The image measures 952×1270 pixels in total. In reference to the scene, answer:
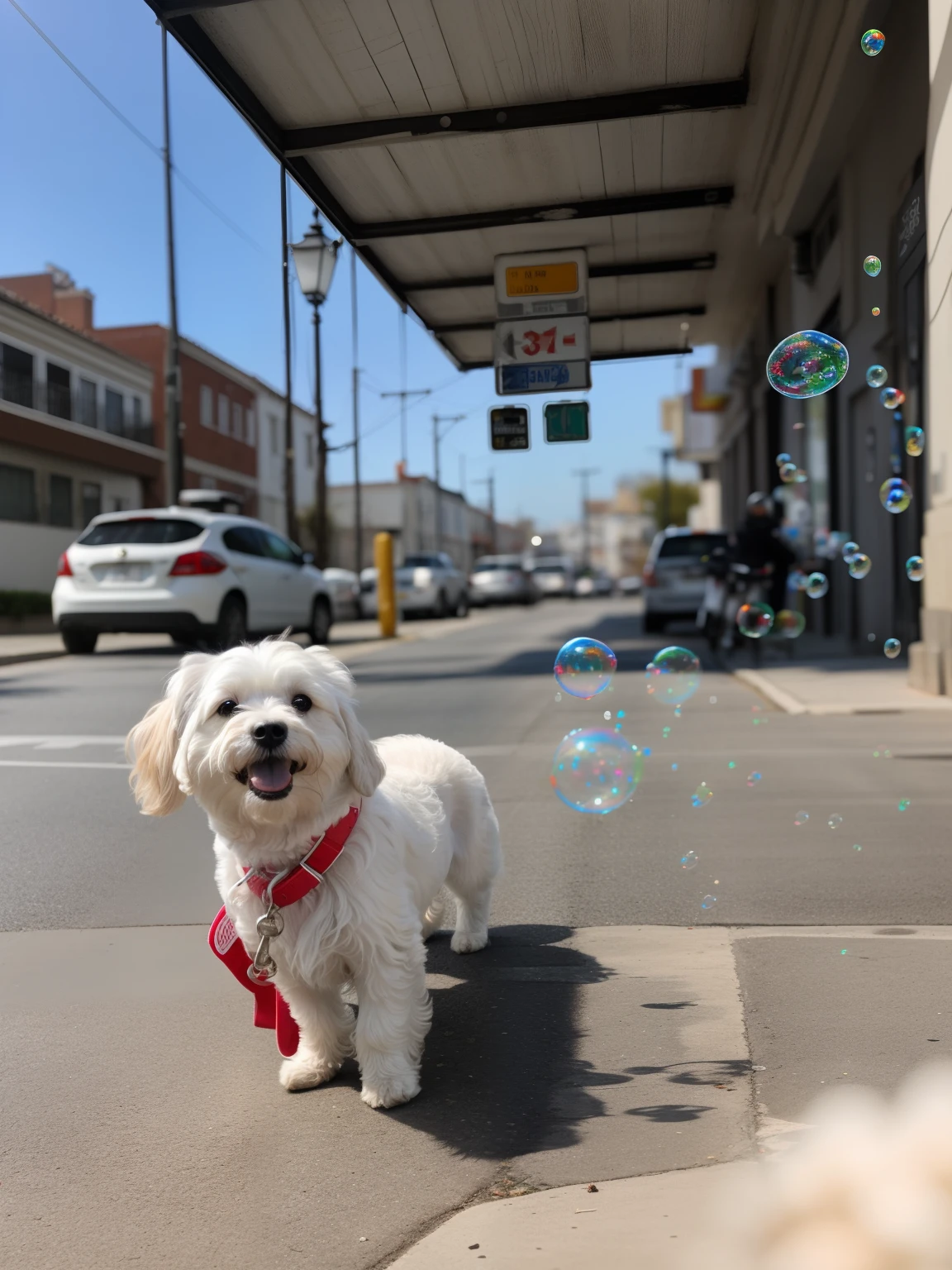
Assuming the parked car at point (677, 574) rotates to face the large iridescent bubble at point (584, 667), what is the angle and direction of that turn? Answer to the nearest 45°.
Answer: approximately 180°

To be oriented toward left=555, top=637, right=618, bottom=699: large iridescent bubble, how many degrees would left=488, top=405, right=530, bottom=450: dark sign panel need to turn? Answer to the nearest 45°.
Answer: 0° — it already faces it

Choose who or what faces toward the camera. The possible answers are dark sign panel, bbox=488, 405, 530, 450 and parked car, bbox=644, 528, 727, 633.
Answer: the dark sign panel

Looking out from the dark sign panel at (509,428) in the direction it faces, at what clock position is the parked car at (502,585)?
The parked car is roughly at 6 o'clock from the dark sign panel.

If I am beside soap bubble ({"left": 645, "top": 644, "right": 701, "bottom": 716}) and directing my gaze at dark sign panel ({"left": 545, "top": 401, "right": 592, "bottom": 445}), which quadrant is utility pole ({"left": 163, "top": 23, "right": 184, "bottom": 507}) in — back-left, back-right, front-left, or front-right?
front-left

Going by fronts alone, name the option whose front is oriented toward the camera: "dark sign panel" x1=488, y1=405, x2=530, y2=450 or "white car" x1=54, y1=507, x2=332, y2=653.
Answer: the dark sign panel

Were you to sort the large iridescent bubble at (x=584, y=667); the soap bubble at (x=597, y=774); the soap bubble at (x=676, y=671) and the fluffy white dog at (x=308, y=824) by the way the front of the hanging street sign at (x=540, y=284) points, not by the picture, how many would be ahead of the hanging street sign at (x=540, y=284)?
4

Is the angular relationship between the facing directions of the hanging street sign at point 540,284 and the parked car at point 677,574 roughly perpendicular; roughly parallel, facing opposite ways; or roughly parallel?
roughly parallel, facing opposite ways

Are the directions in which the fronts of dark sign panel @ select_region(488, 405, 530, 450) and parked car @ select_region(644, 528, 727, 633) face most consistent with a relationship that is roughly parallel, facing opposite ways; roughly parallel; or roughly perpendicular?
roughly parallel, facing opposite ways

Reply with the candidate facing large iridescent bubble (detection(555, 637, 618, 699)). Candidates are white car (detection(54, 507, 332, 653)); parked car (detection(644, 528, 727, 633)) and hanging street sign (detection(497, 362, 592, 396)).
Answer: the hanging street sign

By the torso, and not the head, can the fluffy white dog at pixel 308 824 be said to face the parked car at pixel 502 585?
no

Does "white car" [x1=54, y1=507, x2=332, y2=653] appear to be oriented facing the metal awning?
no

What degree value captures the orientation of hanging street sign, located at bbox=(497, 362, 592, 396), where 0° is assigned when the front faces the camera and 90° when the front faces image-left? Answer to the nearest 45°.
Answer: approximately 0°

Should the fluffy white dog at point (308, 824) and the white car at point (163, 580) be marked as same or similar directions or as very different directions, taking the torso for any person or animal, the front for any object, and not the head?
very different directions

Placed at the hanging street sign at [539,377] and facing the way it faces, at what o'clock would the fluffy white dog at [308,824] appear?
The fluffy white dog is roughly at 12 o'clock from the hanging street sign.

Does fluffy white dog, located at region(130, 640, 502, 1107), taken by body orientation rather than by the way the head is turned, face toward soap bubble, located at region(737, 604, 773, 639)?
no

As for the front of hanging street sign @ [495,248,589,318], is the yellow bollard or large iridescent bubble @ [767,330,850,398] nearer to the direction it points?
the large iridescent bubble
